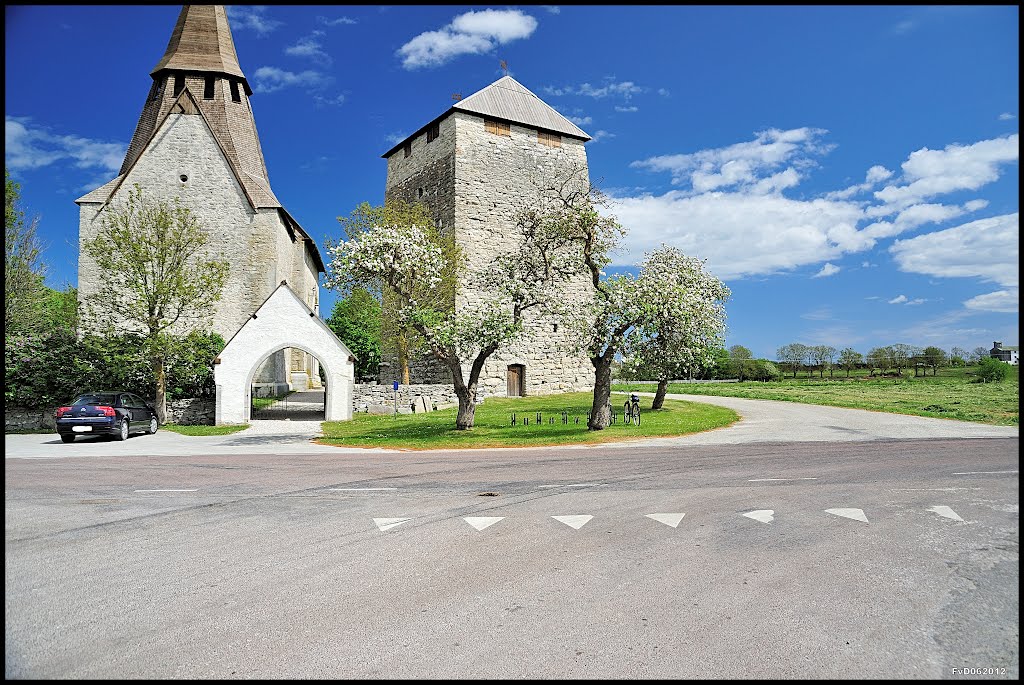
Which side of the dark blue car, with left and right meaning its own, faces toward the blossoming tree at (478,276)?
right

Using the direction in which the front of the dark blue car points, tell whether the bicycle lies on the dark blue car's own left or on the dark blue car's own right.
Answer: on the dark blue car's own right

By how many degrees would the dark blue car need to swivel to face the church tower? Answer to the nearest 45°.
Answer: approximately 45° to its left

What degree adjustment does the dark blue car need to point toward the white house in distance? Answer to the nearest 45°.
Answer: approximately 45° to its right

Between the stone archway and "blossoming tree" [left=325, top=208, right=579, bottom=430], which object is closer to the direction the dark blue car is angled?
the stone archway

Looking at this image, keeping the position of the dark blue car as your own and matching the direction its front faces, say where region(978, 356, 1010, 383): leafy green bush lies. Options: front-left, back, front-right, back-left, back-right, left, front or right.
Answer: front-right

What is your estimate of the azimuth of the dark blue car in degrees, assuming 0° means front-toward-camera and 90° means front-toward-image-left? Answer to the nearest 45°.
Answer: approximately 225°

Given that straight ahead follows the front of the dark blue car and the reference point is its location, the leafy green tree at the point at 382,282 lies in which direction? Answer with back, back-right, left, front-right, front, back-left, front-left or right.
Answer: front

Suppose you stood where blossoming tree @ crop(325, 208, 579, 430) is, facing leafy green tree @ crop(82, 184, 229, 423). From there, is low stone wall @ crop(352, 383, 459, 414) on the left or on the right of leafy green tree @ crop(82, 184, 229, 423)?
right

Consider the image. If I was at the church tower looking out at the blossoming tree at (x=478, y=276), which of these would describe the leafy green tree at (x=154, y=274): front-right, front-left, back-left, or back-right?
front-right
